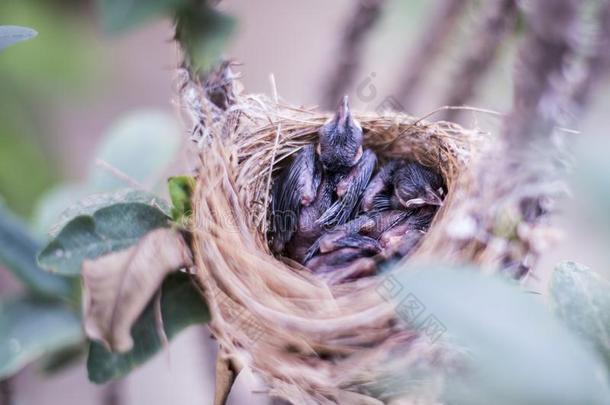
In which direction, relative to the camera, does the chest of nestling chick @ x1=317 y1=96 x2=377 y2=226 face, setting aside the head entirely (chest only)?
away from the camera

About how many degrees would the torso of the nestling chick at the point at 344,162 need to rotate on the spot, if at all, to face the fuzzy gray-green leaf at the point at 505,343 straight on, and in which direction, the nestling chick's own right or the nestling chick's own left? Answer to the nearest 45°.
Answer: approximately 180°

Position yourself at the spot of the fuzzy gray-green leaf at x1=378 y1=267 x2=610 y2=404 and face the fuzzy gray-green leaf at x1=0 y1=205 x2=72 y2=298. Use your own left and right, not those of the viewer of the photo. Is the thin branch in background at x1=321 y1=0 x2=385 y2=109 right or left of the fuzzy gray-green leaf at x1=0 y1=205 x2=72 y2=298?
right
